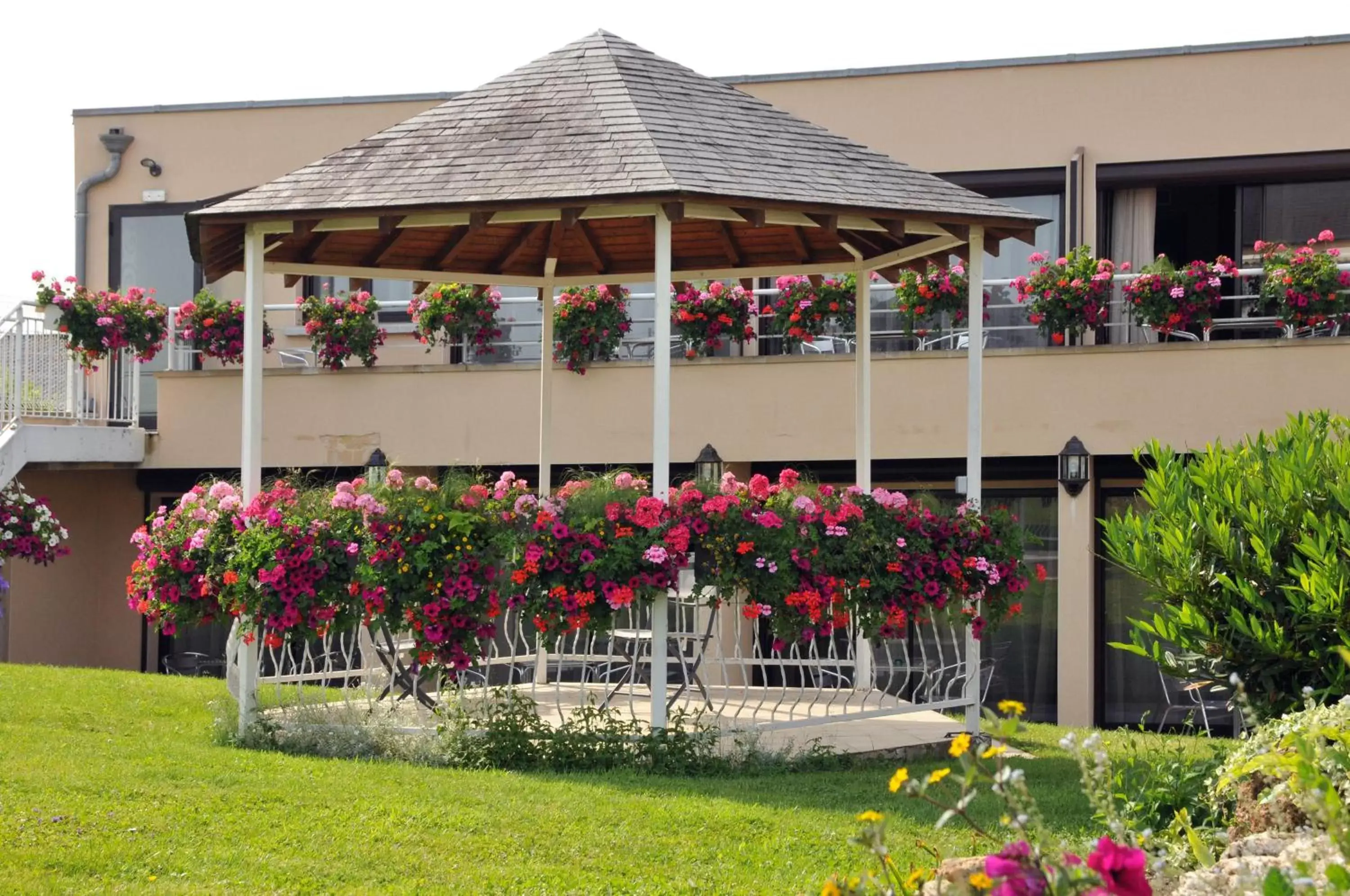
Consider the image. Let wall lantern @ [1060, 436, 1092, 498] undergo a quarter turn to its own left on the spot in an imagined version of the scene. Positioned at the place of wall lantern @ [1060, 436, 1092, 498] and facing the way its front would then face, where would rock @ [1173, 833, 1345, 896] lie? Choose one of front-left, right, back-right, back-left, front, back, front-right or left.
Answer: right

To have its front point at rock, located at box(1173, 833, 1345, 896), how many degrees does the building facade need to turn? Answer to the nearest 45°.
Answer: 0° — it already faces it

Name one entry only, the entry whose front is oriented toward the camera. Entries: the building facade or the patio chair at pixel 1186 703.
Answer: the building facade

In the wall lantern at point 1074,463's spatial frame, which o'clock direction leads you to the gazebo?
The gazebo is roughly at 1 o'clock from the wall lantern.

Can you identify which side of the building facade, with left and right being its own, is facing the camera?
front

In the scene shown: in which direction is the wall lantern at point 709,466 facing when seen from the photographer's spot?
facing the viewer

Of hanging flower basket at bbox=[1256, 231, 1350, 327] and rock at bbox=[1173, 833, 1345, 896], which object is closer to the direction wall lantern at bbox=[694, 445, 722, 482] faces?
the rock

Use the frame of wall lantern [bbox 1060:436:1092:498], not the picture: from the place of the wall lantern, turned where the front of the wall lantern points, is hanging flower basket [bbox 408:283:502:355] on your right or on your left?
on your right

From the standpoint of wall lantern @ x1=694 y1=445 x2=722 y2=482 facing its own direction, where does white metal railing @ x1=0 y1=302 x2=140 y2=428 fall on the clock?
The white metal railing is roughly at 4 o'clock from the wall lantern.

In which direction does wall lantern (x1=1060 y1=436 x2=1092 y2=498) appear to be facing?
toward the camera
